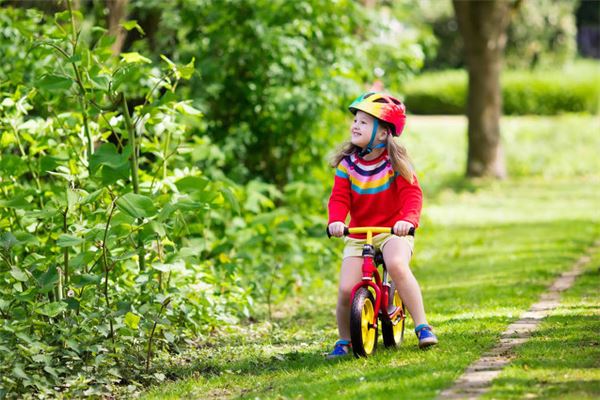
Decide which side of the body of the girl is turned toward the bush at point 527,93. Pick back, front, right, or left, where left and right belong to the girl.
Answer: back

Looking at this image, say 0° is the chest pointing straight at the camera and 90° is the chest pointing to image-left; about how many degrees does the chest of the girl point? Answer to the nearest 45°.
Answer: approximately 0°
